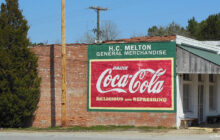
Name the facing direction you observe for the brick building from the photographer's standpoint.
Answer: facing the viewer and to the right of the viewer
